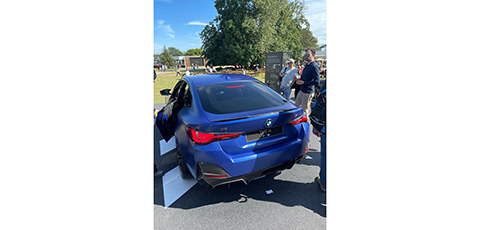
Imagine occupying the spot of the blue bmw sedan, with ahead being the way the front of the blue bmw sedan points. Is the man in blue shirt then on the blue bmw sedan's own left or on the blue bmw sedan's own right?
on the blue bmw sedan's own right

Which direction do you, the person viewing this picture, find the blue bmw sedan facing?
facing away from the viewer and to the left of the viewer

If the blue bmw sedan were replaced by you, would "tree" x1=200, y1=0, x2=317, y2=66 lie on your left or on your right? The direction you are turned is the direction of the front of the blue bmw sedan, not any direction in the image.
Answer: on your right
